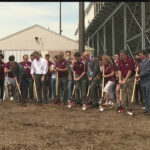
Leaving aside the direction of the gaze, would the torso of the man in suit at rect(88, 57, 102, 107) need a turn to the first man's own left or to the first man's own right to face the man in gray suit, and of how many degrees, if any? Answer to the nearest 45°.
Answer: approximately 90° to the first man's own left

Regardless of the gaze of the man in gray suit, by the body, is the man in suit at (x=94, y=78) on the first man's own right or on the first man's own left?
on the first man's own right

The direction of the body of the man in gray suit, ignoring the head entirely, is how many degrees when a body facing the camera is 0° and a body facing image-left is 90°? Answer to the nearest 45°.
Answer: approximately 45°

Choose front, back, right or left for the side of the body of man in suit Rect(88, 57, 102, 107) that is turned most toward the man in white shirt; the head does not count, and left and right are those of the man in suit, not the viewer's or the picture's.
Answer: right

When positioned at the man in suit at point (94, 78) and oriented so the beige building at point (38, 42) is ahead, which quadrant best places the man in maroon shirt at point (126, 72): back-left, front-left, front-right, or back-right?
back-right

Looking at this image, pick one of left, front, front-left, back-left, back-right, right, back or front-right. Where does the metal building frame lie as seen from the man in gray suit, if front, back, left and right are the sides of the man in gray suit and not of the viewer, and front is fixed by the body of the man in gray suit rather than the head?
back-right

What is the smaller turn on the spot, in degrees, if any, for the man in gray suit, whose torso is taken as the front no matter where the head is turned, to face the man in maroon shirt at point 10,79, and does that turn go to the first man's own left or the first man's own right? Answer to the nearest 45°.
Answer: approximately 90° to the first man's own right

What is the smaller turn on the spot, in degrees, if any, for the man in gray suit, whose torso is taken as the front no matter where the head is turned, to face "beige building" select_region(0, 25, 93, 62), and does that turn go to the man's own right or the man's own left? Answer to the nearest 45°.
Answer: approximately 90° to the man's own right

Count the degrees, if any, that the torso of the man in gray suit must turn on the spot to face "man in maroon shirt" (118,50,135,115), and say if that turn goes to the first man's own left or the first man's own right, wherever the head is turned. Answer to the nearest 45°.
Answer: approximately 90° to the first man's own right

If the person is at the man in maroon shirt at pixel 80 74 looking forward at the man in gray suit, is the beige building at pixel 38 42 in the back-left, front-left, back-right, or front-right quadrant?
back-left

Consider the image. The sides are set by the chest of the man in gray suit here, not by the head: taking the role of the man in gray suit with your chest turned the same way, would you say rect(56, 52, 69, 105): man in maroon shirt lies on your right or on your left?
on your right

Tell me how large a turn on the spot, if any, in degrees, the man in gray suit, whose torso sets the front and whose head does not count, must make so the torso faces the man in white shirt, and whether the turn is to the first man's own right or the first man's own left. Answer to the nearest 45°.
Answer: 0° — they already face them
